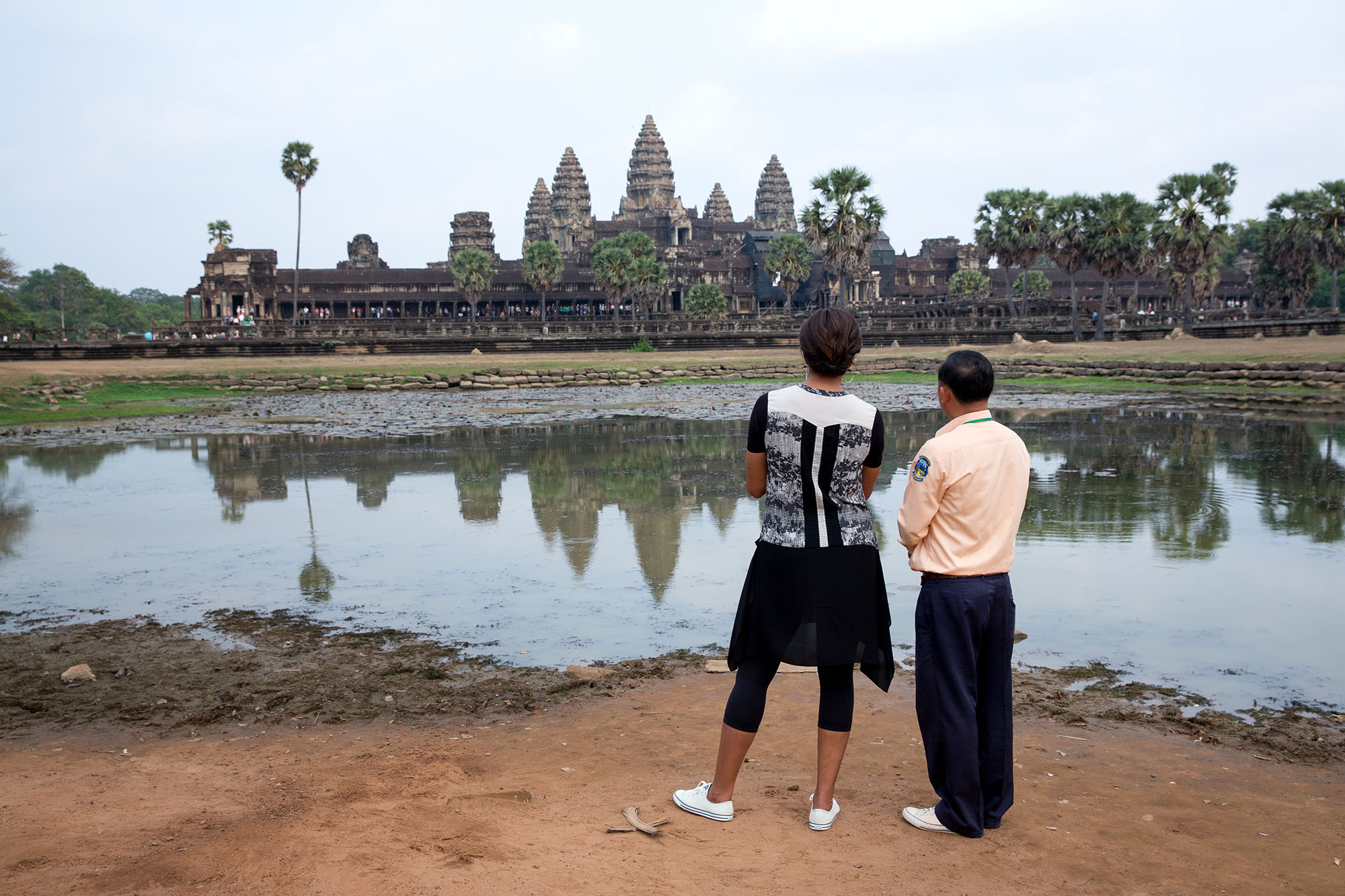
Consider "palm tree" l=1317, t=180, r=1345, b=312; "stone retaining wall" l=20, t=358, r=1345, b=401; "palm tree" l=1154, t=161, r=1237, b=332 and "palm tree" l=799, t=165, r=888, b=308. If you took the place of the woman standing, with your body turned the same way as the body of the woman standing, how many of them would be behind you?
0

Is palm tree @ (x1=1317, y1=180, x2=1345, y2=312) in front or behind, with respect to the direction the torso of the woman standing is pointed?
in front

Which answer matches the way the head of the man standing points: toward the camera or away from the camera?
away from the camera

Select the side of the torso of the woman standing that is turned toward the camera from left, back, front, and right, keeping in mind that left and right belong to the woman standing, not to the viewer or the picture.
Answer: back

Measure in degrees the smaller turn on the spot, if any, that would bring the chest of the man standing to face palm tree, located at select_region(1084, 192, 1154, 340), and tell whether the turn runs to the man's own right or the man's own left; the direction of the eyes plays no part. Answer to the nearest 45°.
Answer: approximately 45° to the man's own right

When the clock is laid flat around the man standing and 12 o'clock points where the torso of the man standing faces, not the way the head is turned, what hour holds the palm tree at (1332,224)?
The palm tree is roughly at 2 o'clock from the man standing.

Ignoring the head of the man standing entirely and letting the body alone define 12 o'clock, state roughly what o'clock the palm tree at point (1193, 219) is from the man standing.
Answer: The palm tree is roughly at 2 o'clock from the man standing.

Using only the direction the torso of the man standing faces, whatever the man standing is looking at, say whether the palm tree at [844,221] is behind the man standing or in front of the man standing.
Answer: in front

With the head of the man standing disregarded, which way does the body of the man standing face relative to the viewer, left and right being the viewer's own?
facing away from the viewer and to the left of the viewer

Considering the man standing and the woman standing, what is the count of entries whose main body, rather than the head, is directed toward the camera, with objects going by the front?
0

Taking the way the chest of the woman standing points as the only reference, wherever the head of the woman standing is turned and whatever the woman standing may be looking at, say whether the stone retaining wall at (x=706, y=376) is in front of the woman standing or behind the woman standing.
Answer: in front

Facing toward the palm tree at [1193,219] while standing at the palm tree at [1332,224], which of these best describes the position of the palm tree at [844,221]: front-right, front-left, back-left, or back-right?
front-right

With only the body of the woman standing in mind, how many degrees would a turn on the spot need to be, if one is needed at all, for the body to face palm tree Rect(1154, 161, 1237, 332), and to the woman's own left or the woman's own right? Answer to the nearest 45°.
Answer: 0° — they already face it

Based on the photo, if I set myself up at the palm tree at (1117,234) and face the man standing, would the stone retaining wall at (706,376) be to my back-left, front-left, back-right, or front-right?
front-right

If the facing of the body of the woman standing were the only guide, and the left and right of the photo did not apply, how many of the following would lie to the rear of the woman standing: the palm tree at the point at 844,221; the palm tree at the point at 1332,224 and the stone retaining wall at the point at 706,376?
0
